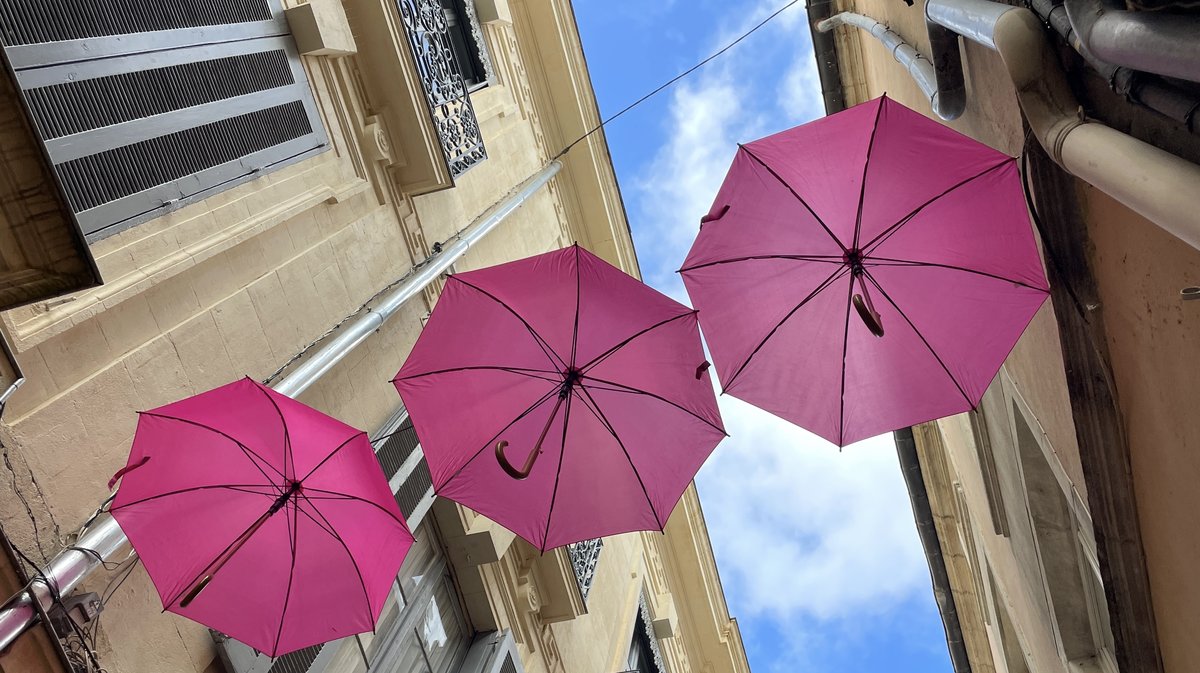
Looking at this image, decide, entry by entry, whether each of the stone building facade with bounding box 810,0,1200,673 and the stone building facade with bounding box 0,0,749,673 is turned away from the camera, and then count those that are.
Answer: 0

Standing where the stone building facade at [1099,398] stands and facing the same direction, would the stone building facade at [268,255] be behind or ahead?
ahead

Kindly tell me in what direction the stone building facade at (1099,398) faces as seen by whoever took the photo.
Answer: facing the viewer and to the left of the viewer

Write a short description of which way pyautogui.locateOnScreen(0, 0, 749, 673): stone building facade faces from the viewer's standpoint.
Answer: facing the viewer and to the right of the viewer

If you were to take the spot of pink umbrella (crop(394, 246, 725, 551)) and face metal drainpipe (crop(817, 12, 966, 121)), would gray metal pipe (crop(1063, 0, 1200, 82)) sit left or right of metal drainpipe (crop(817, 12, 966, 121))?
right

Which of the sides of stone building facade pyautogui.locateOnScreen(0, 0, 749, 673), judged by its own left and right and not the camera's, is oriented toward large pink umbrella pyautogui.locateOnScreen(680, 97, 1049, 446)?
front

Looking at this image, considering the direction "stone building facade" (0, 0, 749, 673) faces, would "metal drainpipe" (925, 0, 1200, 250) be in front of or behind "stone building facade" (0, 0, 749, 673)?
in front

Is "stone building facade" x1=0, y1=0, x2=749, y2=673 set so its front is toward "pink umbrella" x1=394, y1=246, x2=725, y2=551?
yes
